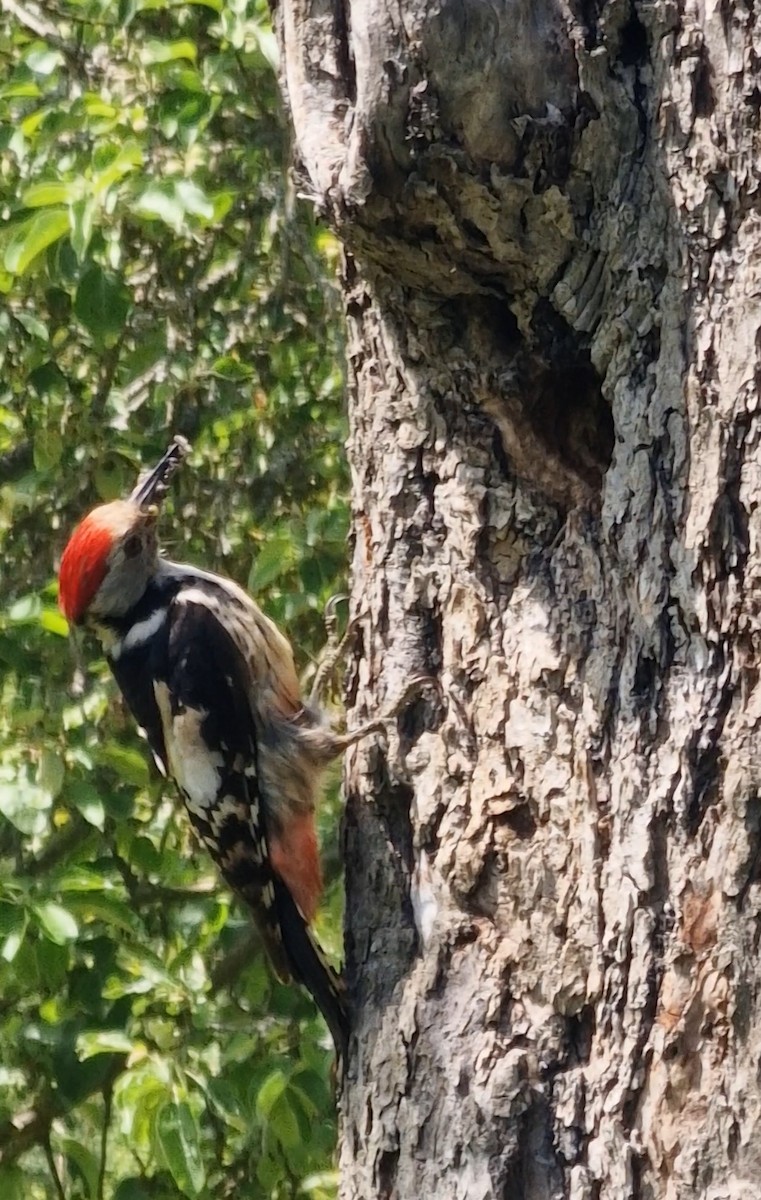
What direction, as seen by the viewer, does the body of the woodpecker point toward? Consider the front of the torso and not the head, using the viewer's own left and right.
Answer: facing to the right of the viewer
